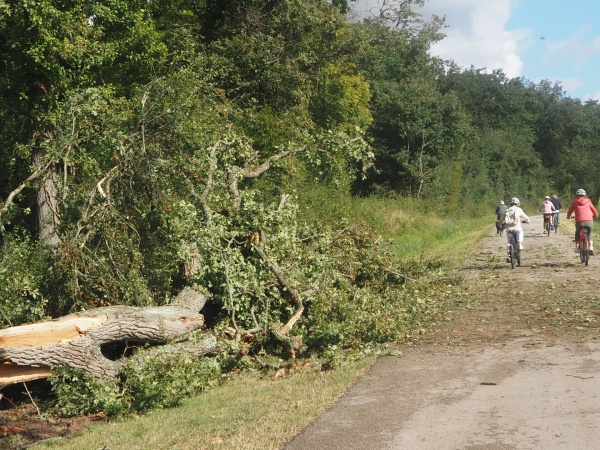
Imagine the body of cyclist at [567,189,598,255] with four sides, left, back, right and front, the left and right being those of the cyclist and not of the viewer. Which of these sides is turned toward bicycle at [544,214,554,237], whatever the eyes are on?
front

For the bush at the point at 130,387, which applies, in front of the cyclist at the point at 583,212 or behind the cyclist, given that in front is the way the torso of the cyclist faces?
behind

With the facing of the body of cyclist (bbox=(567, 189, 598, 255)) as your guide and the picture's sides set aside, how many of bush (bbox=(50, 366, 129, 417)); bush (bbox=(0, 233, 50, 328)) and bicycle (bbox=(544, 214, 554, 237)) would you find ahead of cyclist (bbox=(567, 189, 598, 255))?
1

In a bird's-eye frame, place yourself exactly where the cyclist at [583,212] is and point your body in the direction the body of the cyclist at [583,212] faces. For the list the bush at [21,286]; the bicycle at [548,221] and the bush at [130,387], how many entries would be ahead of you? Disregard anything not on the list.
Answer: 1

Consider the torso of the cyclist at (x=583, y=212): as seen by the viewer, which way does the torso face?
away from the camera

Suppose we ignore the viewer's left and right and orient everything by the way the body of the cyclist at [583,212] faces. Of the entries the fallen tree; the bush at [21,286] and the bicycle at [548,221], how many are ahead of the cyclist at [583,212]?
1

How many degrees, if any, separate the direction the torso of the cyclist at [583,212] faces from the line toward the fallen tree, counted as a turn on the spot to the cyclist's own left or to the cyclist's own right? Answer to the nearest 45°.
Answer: approximately 135° to the cyclist's own left

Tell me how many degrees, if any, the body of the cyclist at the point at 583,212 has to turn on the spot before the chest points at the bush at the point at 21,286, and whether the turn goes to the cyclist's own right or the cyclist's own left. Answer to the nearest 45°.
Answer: approximately 135° to the cyclist's own left

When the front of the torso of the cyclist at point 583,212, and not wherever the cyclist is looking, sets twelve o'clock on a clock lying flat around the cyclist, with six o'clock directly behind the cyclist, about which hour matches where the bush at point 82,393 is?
The bush is roughly at 7 o'clock from the cyclist.
